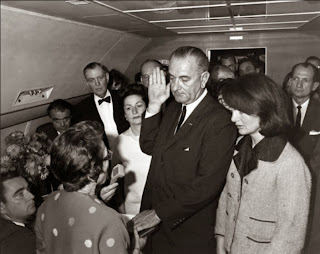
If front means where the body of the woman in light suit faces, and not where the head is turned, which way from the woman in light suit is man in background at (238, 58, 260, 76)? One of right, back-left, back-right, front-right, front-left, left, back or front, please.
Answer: back-right

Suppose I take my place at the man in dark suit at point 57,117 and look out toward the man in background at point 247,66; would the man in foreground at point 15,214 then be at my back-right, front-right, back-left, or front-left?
back-right

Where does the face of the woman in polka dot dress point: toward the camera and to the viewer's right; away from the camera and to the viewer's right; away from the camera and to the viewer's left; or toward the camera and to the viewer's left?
away from the camera and to the viewer's right

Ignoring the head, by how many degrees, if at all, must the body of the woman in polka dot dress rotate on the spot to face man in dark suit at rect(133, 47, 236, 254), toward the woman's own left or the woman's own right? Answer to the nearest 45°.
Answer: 0° — they already face them

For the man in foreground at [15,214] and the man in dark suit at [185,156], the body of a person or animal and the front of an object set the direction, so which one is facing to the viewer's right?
the man in foreground

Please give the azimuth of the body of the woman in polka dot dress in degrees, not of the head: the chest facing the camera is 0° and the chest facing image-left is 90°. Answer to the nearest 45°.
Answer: approximately 225°

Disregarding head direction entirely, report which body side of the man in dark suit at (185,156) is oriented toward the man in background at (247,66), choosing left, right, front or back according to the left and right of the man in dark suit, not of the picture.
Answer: back
